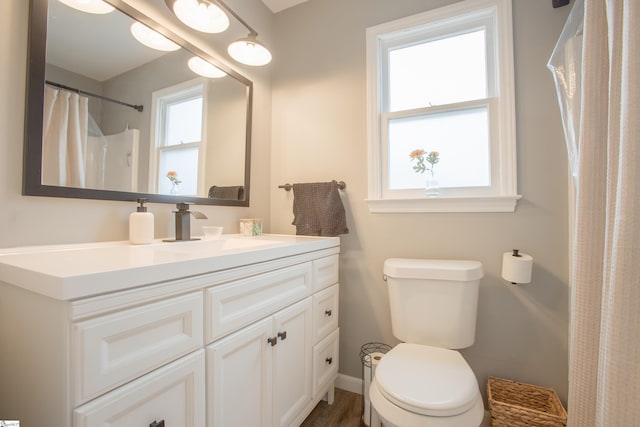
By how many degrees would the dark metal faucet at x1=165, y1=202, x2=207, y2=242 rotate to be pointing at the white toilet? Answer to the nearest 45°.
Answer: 0° — it already faces it

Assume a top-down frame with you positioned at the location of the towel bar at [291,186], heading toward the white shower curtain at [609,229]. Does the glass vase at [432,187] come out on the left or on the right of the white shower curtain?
left

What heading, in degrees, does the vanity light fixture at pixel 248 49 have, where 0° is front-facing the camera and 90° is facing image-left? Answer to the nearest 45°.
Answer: approximately 315°

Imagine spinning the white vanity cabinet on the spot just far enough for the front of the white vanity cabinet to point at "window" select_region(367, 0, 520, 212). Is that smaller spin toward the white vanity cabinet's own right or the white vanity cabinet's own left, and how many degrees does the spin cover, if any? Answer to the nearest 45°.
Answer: approximately 45° to the white vanity cabinet's own left

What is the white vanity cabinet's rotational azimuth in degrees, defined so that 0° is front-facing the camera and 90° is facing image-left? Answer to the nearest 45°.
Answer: approximately 315°
